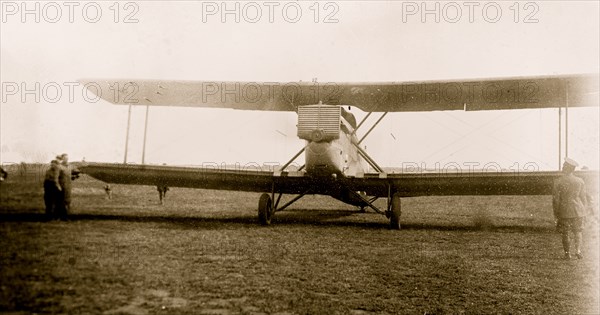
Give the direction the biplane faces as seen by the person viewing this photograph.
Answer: facing the viewer

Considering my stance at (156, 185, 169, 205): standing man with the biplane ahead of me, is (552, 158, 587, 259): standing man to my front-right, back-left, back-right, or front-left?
front-right

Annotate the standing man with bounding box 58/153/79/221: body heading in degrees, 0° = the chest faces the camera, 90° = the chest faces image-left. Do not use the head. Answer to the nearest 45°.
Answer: approximately 270°

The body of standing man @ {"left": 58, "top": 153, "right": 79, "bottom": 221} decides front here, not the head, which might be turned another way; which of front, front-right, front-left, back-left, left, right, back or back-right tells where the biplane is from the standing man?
front-left

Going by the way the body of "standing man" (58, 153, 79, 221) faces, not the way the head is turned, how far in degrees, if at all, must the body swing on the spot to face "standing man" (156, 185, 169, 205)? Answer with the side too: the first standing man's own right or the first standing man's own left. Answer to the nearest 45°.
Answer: approximately 45° to the first standing man's own left
